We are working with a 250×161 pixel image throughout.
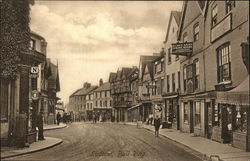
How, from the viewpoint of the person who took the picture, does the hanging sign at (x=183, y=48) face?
facing the viewer
